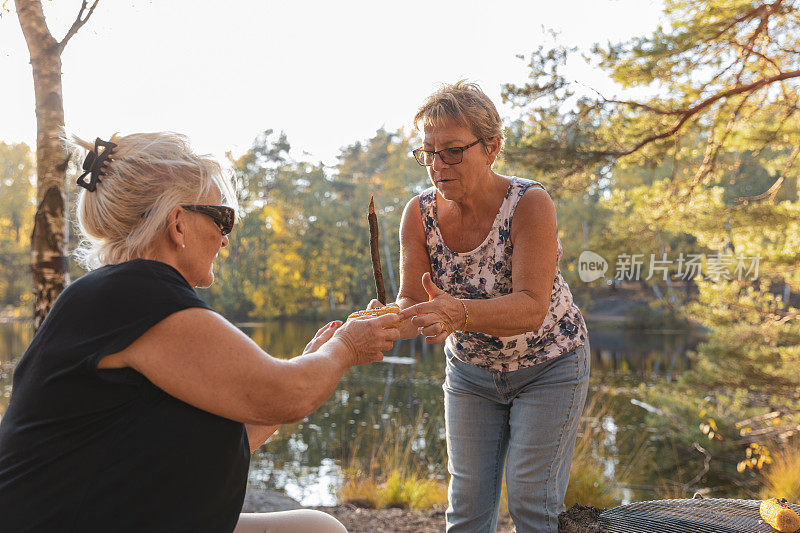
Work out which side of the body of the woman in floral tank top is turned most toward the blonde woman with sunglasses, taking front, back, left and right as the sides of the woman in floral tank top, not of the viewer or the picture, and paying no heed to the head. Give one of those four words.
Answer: front

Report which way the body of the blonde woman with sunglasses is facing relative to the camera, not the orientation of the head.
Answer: to the viewer's right

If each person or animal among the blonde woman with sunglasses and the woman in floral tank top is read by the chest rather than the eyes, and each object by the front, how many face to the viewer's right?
1

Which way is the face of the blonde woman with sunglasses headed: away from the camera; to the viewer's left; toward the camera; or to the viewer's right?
to the viewer's right

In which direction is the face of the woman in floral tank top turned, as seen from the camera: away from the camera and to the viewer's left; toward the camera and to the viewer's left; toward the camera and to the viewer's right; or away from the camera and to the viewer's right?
toward the camera and to the viewer's left

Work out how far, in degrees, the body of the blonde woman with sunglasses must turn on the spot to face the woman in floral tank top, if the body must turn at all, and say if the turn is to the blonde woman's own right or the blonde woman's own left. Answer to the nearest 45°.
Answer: approximately 45° to the blonde woman's own left

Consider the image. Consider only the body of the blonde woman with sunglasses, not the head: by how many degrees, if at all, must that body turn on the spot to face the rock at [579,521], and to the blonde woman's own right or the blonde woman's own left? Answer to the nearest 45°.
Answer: approximately 45° to the blonde woman's own left

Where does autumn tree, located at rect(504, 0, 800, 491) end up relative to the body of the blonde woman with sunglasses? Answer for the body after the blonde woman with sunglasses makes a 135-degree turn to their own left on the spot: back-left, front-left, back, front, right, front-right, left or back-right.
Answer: right

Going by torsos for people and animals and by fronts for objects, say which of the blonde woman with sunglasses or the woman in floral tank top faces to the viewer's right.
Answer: the blonde woman with sunglasses

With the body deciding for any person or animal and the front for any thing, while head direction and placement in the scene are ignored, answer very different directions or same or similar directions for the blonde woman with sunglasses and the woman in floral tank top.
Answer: very different directions

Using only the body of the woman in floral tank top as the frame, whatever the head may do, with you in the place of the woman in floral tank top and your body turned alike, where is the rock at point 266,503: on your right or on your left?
on your right
